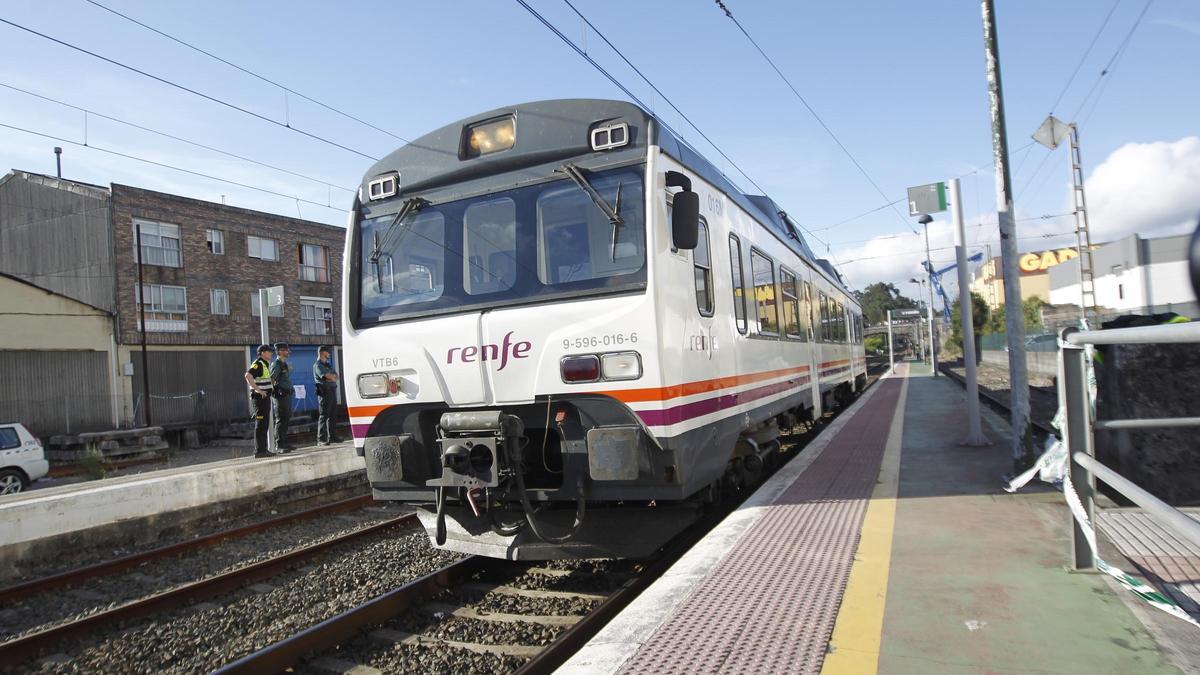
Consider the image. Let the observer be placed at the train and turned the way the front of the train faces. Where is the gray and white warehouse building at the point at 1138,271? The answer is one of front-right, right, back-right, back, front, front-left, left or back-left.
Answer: back

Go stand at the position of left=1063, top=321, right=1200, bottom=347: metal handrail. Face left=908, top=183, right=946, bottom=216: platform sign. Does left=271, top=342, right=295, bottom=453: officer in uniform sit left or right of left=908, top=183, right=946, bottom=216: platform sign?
left

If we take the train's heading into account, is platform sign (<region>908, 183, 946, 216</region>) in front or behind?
behind

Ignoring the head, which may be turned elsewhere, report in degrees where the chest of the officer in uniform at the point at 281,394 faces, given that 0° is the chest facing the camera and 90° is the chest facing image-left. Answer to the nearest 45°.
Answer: approximately 315°

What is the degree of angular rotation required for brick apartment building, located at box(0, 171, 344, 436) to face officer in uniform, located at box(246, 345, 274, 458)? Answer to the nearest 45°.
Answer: approximately 45° to its right

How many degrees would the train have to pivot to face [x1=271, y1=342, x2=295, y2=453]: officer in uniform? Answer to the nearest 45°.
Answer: approximately 90° to its right

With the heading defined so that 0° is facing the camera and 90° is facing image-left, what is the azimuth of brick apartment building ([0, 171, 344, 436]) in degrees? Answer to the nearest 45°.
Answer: approximately 315°
